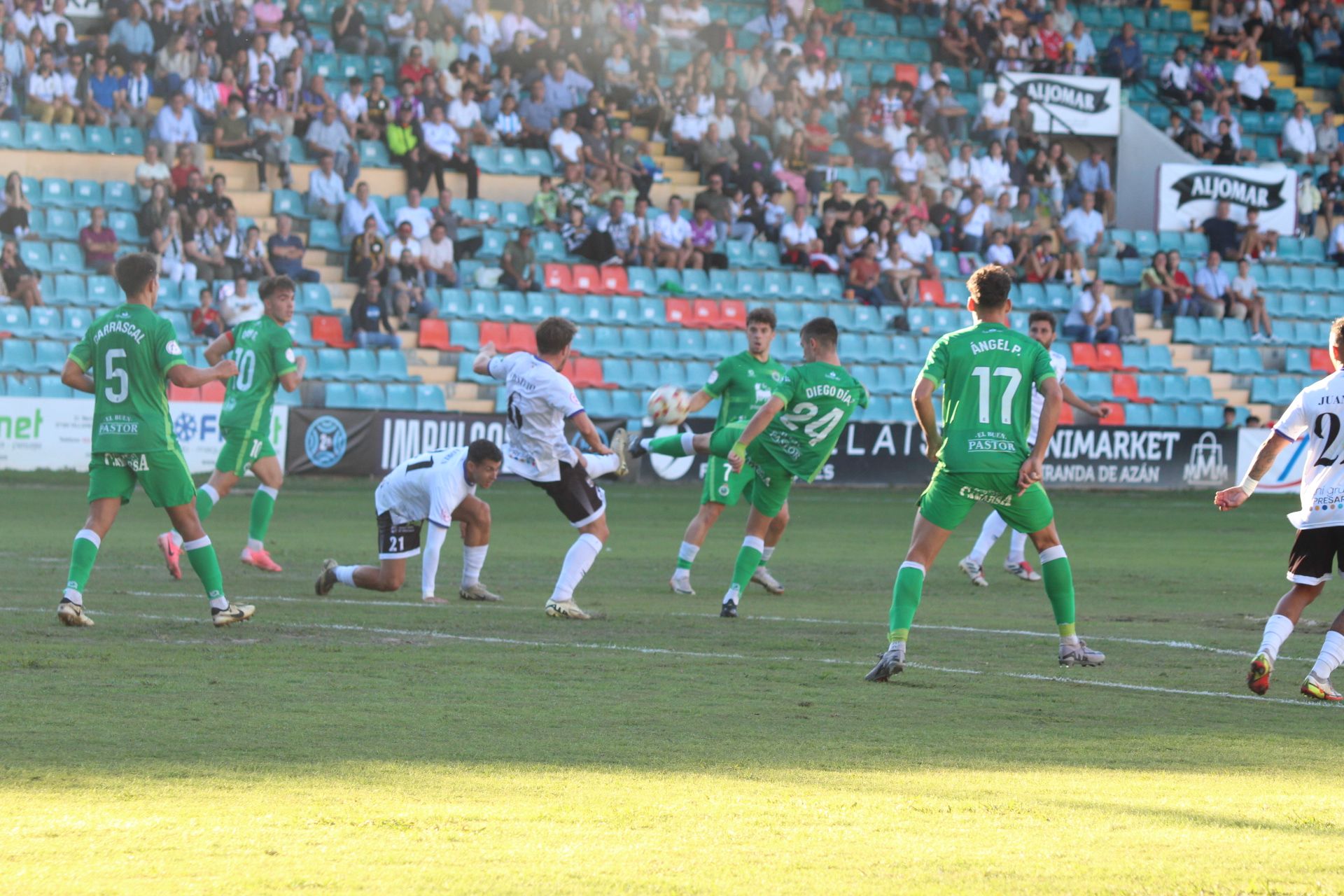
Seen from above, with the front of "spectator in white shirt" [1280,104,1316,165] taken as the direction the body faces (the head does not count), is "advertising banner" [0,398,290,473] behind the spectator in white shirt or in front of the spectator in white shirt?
in front

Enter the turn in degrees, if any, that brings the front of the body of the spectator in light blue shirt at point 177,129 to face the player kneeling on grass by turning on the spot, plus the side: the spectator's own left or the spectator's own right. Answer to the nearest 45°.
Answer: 0° — they already face them

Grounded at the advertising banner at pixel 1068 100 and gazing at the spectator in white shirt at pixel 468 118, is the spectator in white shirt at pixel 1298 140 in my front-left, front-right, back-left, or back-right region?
back-left

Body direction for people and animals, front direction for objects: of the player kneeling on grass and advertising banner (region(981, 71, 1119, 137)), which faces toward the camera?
the advertising banner

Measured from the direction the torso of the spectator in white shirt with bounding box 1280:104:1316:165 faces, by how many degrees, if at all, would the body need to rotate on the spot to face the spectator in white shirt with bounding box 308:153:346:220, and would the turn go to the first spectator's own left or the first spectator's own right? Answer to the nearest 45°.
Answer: approximately 45° to the first spectator's own right

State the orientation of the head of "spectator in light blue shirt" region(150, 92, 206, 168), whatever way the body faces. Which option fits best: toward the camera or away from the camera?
toward the camera

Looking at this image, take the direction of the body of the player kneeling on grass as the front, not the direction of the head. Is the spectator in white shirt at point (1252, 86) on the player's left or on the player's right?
on the player's left

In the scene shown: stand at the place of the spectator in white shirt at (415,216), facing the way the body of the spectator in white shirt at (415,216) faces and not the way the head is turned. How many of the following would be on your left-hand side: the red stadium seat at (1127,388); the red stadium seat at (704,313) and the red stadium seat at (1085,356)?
3

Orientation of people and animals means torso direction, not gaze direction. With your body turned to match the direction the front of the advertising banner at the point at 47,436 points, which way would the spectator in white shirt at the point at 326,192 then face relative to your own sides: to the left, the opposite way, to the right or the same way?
the same way

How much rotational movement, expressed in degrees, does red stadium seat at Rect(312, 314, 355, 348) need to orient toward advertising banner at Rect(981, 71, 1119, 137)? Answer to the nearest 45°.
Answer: approximately 90° to its left

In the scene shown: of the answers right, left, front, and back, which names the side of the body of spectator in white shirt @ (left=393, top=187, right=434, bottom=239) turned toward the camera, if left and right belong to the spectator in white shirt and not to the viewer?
front

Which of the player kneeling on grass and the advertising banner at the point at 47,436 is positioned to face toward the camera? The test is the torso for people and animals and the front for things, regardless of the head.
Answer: the advertising banner

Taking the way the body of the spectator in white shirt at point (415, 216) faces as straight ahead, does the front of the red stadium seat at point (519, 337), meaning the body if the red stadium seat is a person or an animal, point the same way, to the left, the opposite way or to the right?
the same way

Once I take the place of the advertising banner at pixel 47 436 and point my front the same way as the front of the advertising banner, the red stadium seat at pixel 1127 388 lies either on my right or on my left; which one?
on my left

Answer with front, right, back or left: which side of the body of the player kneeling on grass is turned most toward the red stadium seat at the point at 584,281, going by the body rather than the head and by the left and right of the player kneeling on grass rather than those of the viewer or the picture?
left

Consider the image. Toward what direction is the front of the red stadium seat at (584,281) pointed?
toward the camera
